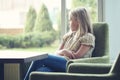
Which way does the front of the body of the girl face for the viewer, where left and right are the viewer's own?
facing the viewer and to the left of the viewer
